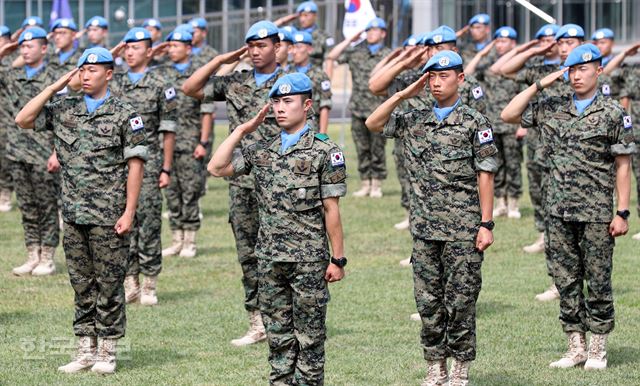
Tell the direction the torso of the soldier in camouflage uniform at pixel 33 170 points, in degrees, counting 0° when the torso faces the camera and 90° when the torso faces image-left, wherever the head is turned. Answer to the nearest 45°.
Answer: approximately 45°

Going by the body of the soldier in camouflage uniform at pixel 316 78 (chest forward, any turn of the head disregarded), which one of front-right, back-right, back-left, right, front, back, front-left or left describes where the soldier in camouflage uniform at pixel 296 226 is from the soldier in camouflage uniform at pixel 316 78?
front-left

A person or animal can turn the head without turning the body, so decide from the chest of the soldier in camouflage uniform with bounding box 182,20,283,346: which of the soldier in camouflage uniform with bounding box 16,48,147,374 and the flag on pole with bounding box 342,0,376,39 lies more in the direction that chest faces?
the soldier in camouflage uniform

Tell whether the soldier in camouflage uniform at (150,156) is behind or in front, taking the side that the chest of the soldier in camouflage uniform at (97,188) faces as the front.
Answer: behind

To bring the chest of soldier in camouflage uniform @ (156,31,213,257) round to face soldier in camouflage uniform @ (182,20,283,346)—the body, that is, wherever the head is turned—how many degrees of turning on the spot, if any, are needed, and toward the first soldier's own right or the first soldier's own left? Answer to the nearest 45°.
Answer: approximately 45° to the first soldier's own left
